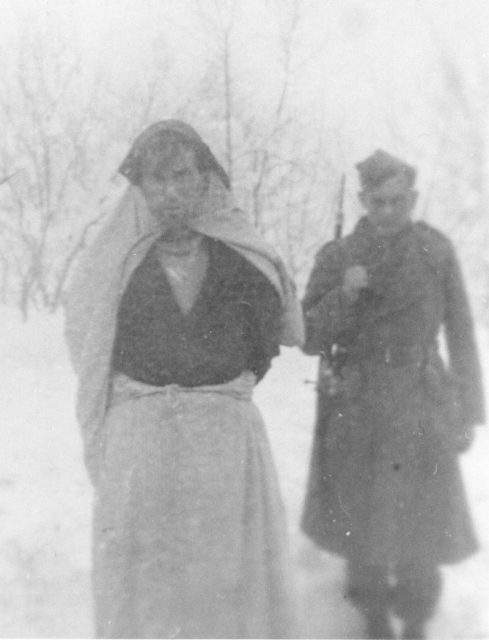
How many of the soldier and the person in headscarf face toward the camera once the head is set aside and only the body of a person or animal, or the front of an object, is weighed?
2

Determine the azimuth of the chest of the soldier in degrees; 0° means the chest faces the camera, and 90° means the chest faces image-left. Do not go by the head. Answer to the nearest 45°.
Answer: approximately 0°
